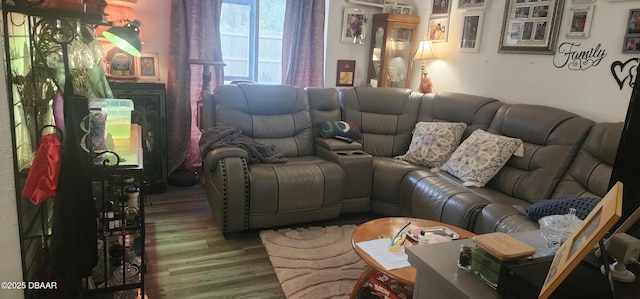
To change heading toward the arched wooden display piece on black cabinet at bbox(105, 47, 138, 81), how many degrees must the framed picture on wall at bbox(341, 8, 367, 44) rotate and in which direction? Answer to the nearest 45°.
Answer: approximately 45° to its right

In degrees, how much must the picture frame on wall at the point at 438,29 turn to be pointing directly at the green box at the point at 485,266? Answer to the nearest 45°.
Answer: approximately 45° to its left

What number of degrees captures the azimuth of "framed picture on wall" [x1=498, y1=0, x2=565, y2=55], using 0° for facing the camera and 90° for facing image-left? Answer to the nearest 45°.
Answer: approximately 45°

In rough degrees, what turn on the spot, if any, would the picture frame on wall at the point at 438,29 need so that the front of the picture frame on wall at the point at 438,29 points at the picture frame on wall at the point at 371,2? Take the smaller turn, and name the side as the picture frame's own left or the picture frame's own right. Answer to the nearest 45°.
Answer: approximately 45° to the picture frame's own right

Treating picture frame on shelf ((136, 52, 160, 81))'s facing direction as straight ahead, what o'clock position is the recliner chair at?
The recliner chair is roughly at 11 o'clock from the picture frame on shelf.

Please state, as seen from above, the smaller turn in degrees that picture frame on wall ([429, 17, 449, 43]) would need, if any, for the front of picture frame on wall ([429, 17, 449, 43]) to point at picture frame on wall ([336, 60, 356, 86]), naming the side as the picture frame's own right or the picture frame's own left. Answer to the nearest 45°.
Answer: approximately 45° to the picture frame's own right

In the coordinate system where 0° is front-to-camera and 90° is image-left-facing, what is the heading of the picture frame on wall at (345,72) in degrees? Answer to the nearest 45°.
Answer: approximately 0°

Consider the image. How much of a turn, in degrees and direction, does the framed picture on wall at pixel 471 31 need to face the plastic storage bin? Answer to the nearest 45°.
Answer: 0° — it already faces it

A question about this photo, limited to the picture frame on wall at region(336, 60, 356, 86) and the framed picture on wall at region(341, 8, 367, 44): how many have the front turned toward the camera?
2

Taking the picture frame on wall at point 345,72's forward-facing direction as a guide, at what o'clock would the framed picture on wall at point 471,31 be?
The framed picture on wall is roughly at 10 o'clock from the picture frame on wall.
